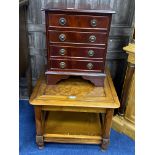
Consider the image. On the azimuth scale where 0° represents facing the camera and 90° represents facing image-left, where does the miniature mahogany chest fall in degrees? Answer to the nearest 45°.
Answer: approximately 0°
